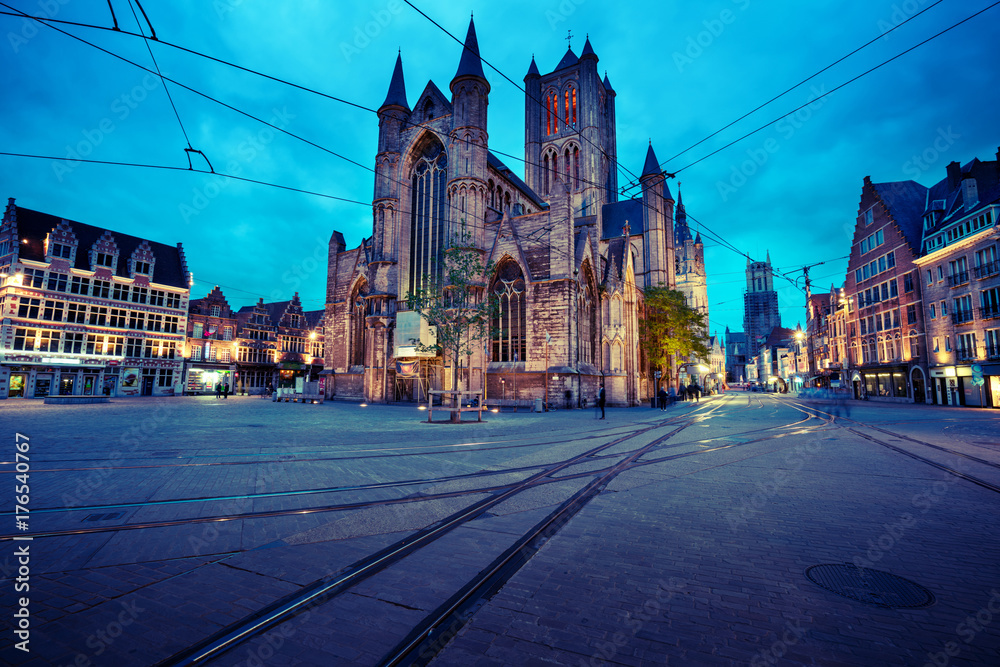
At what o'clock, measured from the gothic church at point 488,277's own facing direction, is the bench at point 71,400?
The bench is roughly at 1 o'clock from the gothic church.

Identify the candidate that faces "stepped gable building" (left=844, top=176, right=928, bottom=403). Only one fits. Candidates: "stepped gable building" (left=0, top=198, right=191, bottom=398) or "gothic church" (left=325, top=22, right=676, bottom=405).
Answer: "stepped gable building" (left=0, top=198, right=191, bottom=398)

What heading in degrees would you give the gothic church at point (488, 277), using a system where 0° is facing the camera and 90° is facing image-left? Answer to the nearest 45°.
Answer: approximately 45°

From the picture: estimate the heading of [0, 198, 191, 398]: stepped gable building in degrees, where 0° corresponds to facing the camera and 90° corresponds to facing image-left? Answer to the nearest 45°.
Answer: approximately 315°

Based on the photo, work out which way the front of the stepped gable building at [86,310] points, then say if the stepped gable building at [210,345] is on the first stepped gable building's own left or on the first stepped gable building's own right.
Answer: on the first stepped gable building's own left

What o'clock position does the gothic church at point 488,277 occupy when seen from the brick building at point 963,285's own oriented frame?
The gothic church is roughly at 12 o'clock from the brick building.

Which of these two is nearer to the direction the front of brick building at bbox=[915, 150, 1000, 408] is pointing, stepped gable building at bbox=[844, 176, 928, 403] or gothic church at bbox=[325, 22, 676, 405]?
the gothic church

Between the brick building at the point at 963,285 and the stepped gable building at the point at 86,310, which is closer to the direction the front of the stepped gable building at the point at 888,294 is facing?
the stepped gable building

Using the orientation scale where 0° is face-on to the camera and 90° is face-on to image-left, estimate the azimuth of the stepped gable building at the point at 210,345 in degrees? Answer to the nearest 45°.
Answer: approximately 0°
